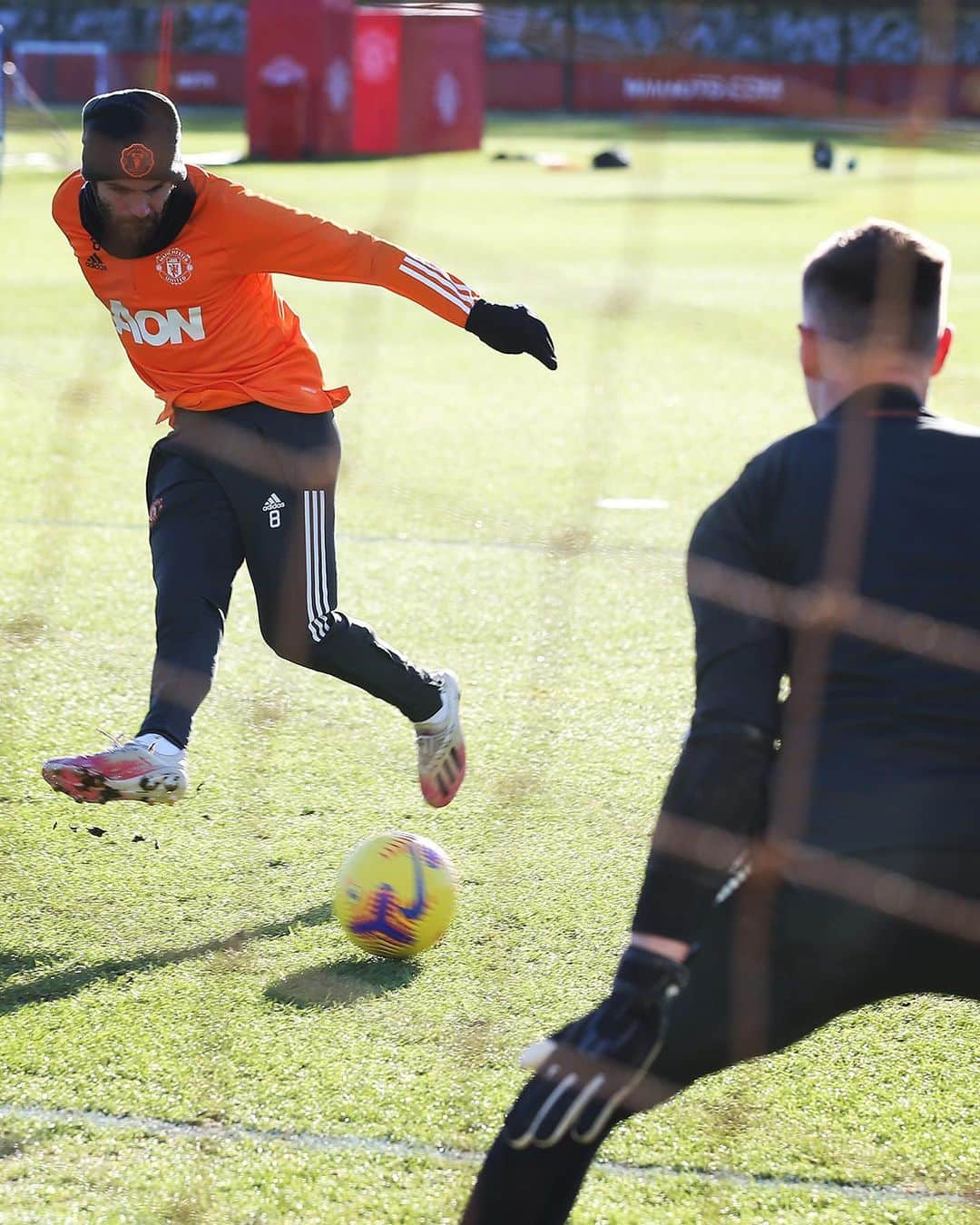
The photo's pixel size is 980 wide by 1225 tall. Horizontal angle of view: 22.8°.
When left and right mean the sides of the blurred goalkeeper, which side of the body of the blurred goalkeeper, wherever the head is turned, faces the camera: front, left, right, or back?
back

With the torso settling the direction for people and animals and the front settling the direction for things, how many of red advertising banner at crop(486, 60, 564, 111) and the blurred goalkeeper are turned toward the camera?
1

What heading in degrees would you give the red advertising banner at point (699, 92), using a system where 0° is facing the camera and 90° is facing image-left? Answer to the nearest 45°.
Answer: approximately 0°

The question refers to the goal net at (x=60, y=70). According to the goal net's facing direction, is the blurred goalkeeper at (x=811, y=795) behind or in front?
in front

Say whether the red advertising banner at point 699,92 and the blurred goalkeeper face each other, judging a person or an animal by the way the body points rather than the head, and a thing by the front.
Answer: yes

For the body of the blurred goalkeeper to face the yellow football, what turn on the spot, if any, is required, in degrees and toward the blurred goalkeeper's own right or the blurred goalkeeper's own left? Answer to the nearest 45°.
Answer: approximately 45° to the blurred goalkeeper's own left

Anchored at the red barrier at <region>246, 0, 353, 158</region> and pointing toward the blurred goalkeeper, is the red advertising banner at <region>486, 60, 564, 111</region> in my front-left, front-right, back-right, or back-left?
back-left

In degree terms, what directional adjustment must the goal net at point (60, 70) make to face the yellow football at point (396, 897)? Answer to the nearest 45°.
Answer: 0° — it already faces it
